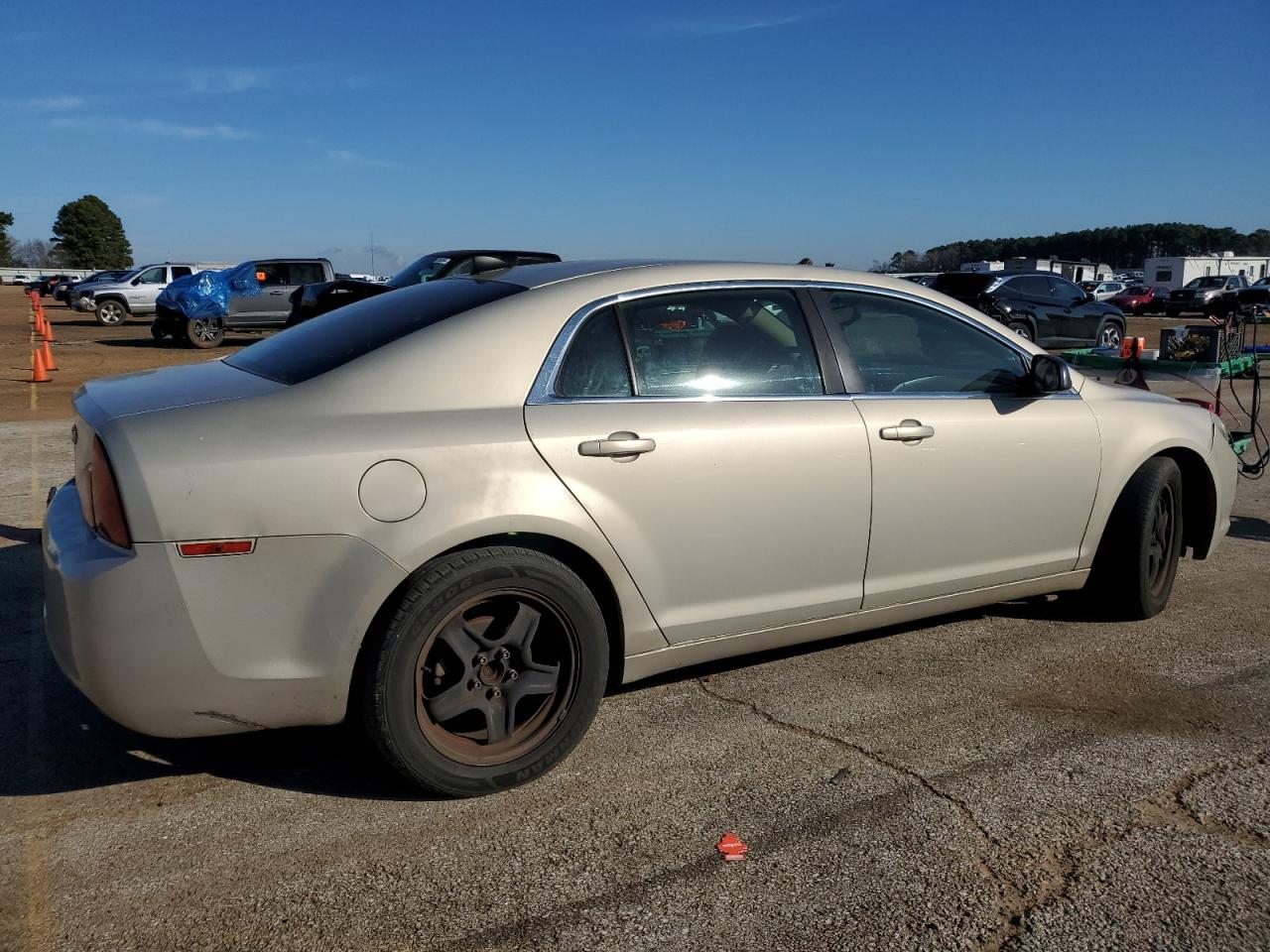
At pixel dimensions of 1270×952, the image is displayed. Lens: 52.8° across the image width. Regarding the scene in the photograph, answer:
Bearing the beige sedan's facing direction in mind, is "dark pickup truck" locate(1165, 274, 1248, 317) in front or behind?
in front

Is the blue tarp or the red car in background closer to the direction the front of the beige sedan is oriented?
the red car in background

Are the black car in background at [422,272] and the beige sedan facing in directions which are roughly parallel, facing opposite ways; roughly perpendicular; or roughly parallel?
roughly parallel, facing opposite ways

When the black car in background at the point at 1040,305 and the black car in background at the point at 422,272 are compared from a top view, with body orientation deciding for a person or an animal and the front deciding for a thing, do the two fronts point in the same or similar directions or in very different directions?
very different directions

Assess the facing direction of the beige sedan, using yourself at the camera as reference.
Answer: facing away from the viewer and to the right of the viewer

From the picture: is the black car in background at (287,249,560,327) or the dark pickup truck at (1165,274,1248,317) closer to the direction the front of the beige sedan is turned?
the dark pickup truck

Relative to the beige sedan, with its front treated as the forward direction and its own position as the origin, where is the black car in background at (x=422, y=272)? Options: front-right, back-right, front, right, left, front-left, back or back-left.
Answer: front-left

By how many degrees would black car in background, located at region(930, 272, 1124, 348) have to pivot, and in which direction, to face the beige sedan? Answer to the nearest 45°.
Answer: approximately 135° to its right

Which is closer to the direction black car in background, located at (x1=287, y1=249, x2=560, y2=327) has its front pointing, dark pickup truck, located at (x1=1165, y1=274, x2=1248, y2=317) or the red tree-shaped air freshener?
the red tree-shaped air freshener

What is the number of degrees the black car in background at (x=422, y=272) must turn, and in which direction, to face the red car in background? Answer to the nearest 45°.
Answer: approximately 180°

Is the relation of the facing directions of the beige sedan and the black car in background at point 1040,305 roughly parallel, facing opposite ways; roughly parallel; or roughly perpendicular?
roughly parallel

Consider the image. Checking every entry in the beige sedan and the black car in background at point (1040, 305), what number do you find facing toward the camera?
0

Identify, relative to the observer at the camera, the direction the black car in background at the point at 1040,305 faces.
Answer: facing away from the viewer and to the right of the viewer
